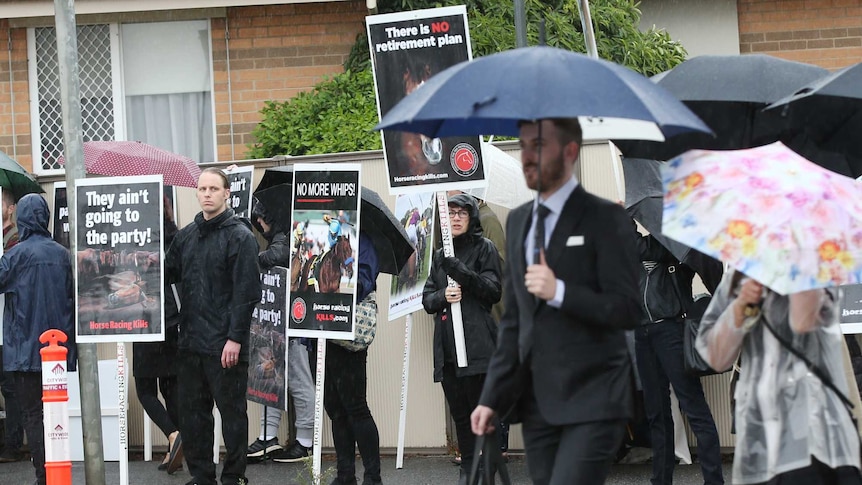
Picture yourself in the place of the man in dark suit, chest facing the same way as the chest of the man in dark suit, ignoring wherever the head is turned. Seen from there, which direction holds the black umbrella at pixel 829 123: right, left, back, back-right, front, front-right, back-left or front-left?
back

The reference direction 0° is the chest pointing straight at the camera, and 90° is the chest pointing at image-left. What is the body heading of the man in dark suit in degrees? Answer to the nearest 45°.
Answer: approximately 45°

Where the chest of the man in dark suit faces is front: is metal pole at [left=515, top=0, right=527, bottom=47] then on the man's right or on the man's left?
on the man's right

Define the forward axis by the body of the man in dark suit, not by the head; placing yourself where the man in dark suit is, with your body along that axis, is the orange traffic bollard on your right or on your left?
on your right

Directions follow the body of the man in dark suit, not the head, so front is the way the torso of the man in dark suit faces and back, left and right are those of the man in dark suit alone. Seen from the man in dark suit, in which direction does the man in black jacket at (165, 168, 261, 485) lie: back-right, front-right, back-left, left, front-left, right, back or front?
right

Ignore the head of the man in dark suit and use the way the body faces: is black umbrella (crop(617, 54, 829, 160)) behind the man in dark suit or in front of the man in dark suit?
behind

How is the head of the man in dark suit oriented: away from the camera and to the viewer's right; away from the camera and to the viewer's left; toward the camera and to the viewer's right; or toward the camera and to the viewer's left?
toward the camera and to the viewer's left

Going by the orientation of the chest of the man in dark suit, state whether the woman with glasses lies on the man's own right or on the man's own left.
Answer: on the man's own right

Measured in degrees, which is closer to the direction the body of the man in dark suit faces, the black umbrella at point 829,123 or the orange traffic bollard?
the orange traffic bollard

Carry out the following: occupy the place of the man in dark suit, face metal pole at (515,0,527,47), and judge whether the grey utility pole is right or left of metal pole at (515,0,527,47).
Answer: left
